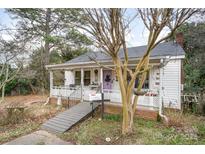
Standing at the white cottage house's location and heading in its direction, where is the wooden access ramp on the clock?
The wooden access ramp is roughly at 1 o'clock from the white cottage house.

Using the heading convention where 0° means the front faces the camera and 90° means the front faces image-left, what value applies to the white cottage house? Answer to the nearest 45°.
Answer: approximately 45°

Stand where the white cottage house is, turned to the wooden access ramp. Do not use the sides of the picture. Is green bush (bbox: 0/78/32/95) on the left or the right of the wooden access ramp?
right

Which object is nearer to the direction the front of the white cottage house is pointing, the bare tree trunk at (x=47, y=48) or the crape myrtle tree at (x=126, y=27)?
the crape myrtle tree

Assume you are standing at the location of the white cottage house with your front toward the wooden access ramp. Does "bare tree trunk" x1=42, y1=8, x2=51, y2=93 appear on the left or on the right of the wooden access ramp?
right

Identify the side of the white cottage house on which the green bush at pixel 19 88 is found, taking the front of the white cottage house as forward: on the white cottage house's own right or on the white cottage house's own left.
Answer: on the white cottage house's own right

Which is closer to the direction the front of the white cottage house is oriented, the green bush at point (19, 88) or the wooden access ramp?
the wooden access ramp

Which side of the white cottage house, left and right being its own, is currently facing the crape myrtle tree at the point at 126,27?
front

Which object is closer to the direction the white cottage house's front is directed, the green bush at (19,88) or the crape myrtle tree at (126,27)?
the crape myrtle tree

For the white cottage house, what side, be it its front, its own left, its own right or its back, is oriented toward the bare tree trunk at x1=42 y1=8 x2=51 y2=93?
right
